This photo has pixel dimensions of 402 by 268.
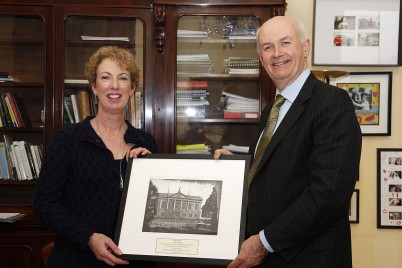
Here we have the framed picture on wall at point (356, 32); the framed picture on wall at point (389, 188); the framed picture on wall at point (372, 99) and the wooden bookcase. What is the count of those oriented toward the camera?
4

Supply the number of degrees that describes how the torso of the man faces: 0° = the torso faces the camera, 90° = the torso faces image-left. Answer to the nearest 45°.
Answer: approximately 45°

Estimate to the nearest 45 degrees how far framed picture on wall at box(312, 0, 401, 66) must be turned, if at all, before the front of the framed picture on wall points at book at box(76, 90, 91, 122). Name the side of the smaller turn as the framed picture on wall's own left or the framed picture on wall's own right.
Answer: approximately 45° to the framed picture on wall's own right

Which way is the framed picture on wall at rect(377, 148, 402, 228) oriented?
toward the camera

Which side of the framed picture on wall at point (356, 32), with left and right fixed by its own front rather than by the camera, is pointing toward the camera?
front

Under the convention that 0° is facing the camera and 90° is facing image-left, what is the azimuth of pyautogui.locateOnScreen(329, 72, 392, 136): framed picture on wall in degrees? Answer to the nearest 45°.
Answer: approximately 0°

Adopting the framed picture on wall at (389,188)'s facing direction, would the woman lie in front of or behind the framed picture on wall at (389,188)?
in front

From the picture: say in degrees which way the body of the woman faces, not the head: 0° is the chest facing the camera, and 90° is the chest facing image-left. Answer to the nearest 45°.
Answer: approximately 315°

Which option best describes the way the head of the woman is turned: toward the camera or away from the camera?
toward the camera

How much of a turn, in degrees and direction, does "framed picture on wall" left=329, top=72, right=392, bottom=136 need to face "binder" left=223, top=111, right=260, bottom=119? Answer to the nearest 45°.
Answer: approximately 45° to its right
